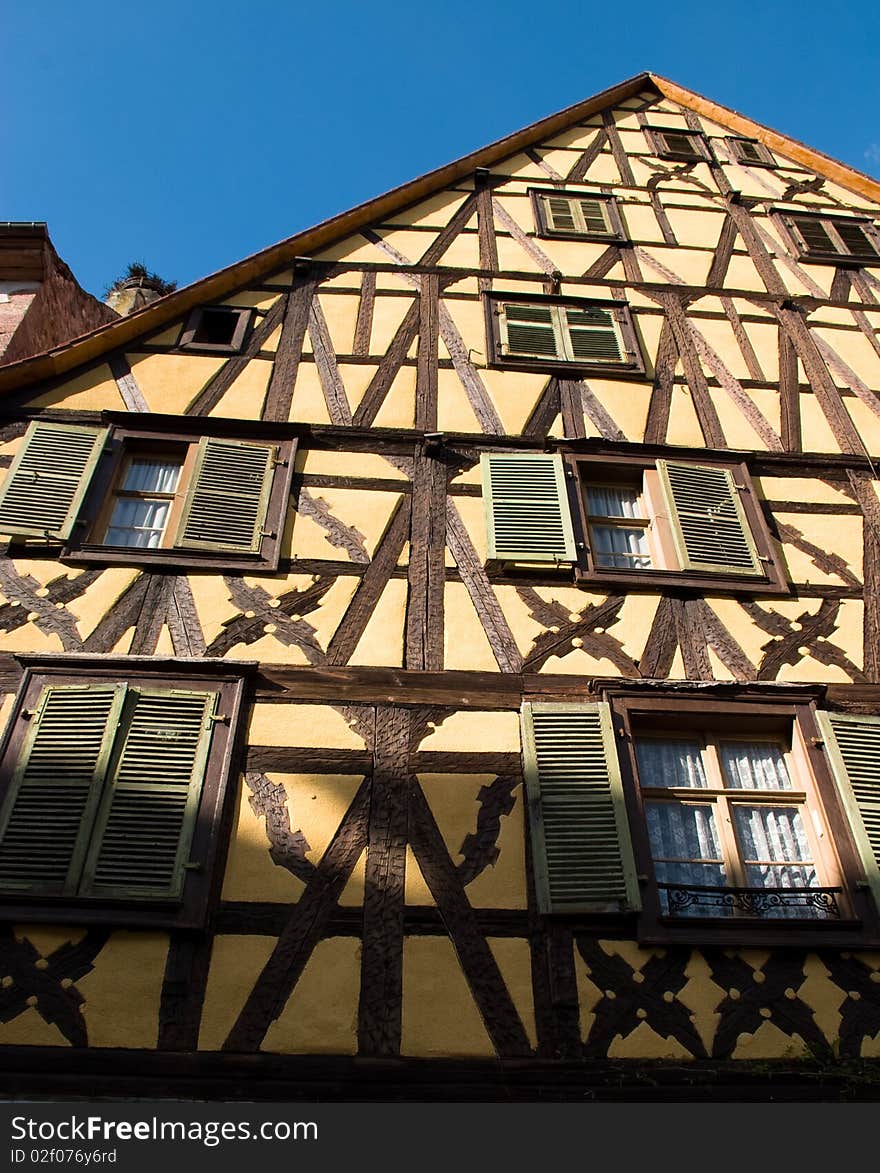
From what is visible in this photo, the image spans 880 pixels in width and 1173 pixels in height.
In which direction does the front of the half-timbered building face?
toward the camera
